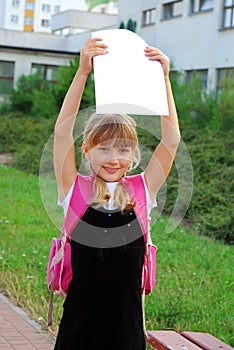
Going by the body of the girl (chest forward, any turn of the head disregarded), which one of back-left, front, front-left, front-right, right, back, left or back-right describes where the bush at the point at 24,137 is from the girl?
back

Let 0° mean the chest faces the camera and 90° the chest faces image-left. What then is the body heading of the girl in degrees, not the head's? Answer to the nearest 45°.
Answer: approximately 0°

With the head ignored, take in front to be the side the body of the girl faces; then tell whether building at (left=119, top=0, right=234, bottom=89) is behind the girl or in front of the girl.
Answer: behind

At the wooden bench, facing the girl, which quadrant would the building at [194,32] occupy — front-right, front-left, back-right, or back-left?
back-right

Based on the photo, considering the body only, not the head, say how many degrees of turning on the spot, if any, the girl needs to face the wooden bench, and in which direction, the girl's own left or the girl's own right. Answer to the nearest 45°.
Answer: approximately 135° to the girl's own left

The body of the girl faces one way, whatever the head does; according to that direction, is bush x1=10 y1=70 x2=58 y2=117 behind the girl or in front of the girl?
behind

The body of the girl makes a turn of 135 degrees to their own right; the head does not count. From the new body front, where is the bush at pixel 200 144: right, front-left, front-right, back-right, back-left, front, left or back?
front-right
